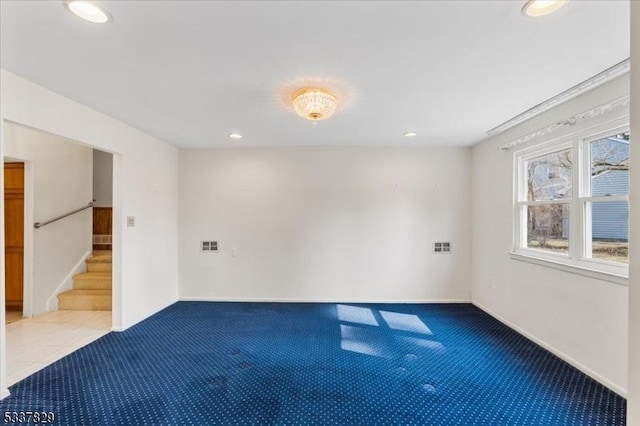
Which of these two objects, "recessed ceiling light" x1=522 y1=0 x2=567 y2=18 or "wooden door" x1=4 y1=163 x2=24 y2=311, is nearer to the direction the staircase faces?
the recessed ceiling light

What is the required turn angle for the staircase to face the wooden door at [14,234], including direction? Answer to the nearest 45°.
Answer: approximately 135° to its right

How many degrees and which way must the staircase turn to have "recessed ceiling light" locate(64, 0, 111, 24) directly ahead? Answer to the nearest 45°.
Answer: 0° — it already faces it

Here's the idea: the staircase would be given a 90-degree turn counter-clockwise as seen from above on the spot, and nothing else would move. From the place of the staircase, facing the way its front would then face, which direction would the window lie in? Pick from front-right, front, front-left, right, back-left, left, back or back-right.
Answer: front-right

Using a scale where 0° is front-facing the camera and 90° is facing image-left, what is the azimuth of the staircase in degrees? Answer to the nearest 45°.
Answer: approximately 0°

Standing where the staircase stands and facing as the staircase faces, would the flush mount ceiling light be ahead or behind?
ahead

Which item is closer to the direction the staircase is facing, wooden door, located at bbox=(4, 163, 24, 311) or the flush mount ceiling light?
the flush mount ceiling light

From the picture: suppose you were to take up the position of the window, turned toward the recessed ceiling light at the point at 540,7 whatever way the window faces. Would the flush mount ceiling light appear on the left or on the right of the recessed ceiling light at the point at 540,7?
right
